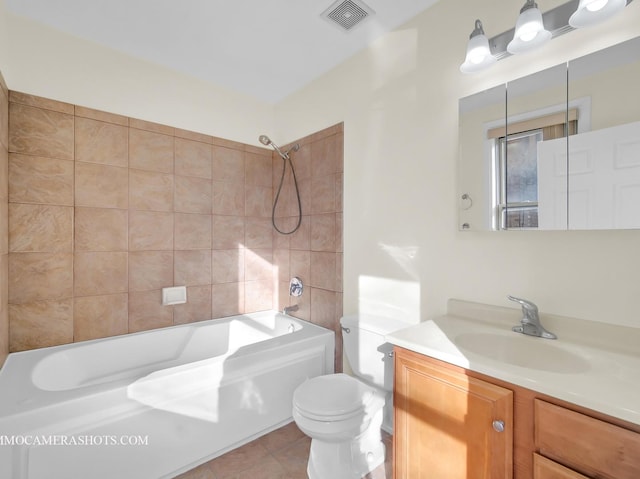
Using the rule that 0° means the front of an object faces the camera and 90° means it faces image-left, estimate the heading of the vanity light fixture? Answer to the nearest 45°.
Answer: approximately 45°

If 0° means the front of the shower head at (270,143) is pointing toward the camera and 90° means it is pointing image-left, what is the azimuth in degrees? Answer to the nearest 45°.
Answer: approximately 45°

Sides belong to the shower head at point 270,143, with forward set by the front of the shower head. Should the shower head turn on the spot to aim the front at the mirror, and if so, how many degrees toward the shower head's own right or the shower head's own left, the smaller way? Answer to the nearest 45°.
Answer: approximately 90° to the shower head's own left

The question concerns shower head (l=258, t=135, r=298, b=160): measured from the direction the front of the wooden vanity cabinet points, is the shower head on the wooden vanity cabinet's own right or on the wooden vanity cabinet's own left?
on the wooden vanity cabinet's own right

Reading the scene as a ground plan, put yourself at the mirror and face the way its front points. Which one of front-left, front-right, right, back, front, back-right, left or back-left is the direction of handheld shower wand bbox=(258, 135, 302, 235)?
front-right

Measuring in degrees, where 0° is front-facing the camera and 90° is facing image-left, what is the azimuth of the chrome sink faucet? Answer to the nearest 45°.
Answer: approximately 45°
